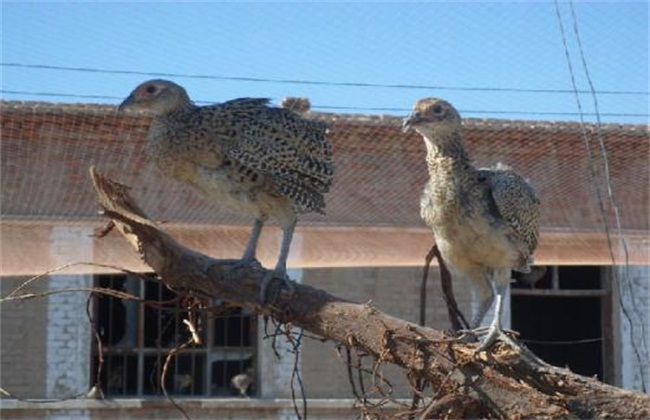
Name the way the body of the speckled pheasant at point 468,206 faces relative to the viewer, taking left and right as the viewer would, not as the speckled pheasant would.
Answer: facing the viewer and to the left of the viewer

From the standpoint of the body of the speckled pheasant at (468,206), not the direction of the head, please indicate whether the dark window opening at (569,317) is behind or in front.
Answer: behind
